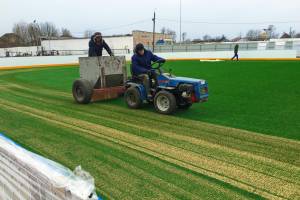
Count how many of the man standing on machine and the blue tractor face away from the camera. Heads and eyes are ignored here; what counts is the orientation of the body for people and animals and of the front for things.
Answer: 0

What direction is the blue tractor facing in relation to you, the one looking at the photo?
facing the viewer and to the right of the viewer

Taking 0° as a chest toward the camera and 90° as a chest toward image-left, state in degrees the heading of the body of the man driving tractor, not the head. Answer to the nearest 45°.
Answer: approximately 315°

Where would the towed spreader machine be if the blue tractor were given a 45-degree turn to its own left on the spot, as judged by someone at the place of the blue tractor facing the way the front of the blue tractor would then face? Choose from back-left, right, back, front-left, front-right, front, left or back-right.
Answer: back-left

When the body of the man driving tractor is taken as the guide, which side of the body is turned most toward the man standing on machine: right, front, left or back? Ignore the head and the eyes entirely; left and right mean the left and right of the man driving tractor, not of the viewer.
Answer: back

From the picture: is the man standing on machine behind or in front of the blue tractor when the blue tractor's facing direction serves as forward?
behind

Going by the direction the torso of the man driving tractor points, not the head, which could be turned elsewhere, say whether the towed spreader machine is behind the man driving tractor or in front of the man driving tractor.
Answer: behind
